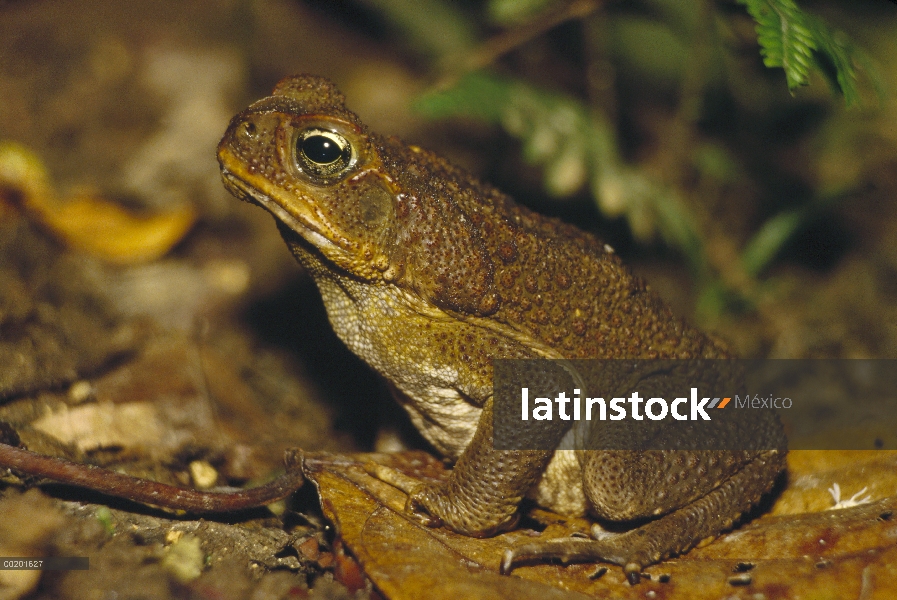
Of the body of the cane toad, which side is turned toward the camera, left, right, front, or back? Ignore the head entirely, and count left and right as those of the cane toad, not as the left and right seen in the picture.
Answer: left

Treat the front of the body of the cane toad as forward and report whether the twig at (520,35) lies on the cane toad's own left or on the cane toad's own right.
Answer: on the cane toad's own right

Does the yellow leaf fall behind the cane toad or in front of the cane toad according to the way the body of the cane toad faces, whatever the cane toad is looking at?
in front
